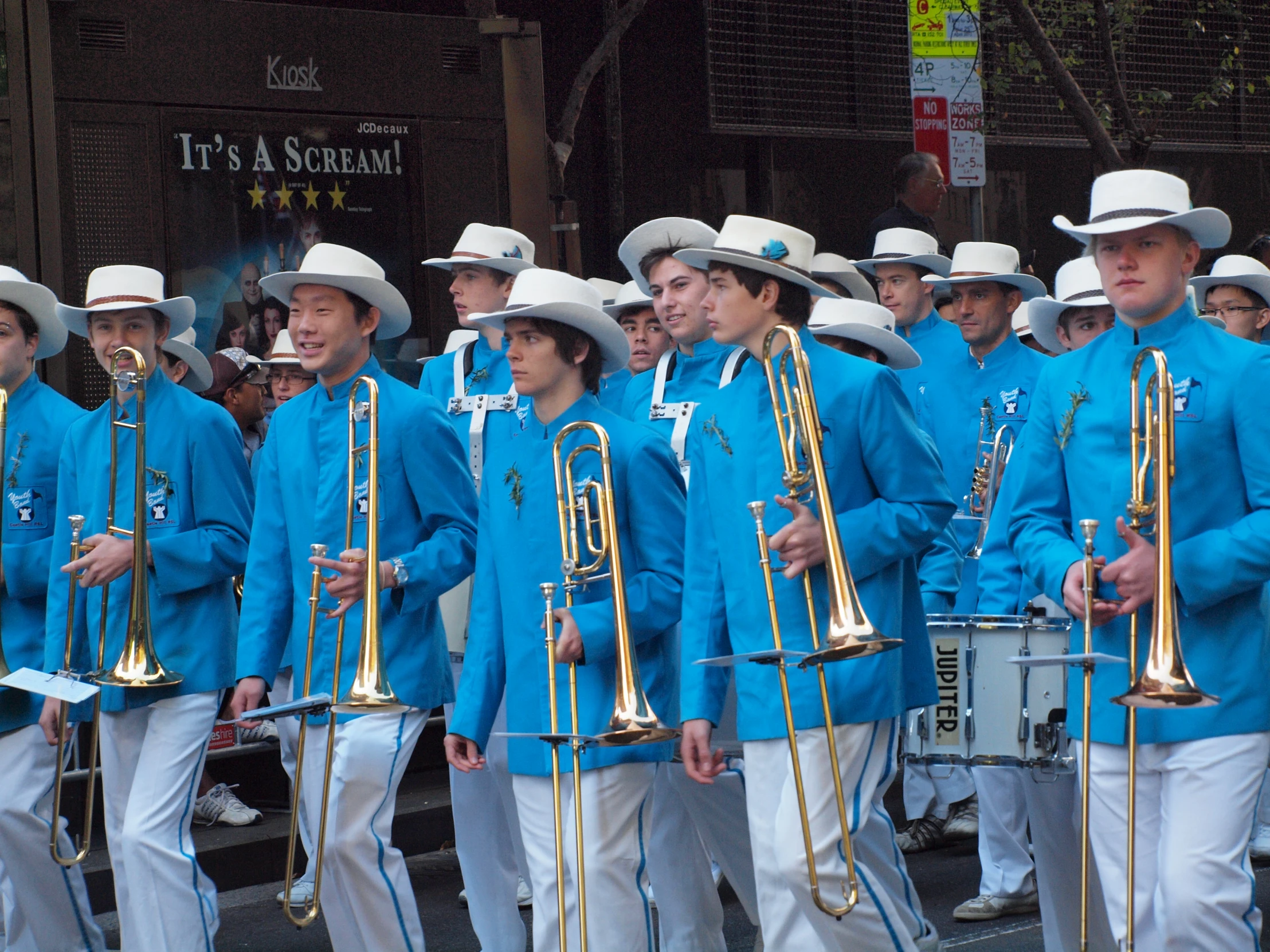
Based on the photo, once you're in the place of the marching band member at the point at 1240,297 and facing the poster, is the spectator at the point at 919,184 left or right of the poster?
right

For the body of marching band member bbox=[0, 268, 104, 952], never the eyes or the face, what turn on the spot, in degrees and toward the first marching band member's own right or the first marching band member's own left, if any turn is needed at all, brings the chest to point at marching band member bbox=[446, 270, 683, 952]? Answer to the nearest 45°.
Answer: approximately 90° to the first marching band member's own left

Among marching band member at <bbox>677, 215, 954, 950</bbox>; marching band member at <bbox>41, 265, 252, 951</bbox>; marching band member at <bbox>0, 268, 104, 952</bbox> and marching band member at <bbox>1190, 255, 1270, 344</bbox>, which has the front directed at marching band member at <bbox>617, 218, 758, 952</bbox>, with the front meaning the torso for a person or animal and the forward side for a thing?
marching band member at <bbox>1190, 255, 1270, 344</bbox>

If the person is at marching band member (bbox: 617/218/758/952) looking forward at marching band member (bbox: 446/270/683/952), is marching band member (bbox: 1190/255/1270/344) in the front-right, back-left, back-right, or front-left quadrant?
back-left

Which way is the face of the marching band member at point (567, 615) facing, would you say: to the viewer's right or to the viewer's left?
to the viewer's left

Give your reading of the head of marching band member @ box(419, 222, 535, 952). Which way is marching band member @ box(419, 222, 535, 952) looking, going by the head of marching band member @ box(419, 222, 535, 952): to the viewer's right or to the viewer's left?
to the viewer's left

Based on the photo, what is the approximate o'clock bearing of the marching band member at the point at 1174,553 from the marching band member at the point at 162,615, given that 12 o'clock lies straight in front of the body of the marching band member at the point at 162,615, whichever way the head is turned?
the marching band member at the point at 1174,553 is roughly at 9 o'clock from the marching band member at the point at 162,615.

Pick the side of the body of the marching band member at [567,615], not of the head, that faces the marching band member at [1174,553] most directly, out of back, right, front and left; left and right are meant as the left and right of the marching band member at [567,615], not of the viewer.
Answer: left

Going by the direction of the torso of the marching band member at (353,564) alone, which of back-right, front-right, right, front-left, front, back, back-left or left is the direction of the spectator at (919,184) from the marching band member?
back

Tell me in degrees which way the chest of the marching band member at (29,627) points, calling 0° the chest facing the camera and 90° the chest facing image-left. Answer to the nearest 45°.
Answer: approximately 45°

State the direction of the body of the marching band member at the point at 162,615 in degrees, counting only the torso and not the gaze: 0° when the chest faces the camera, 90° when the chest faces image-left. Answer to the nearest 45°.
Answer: approximately 45°
